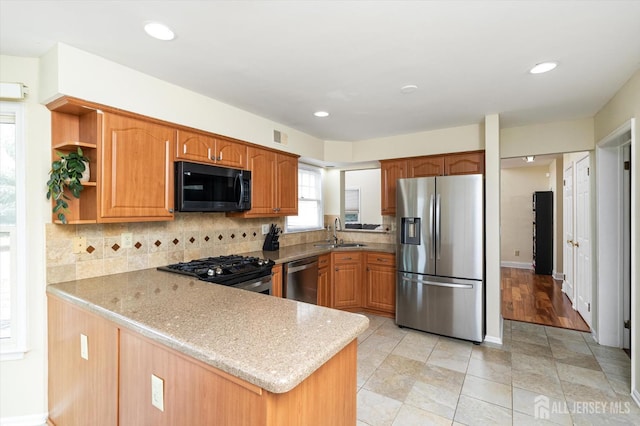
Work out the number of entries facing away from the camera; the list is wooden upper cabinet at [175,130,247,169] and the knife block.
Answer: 0

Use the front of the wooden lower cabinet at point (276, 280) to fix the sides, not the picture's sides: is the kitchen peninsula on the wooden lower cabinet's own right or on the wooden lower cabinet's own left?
on the wooden lower cabinet's own right

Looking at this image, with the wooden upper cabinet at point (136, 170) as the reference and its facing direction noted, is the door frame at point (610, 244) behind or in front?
in front

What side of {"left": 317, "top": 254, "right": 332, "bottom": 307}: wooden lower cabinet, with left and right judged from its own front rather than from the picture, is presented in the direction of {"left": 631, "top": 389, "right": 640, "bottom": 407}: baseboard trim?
front

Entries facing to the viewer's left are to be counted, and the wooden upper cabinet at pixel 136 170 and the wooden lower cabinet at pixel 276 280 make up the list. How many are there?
0

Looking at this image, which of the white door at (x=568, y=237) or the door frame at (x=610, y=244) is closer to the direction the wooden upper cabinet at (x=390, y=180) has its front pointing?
the door frame

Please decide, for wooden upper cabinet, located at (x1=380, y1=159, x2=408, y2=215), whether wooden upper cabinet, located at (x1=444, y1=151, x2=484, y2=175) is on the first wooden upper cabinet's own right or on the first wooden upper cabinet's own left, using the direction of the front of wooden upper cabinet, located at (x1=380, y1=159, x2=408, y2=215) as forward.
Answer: on the first wooden upper cabinet's own left

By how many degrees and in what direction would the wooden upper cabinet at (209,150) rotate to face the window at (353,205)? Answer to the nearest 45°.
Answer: approximately 90° to its left

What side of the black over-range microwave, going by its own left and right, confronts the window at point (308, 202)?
left

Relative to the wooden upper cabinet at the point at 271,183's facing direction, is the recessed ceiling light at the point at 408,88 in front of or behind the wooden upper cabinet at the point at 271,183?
in front

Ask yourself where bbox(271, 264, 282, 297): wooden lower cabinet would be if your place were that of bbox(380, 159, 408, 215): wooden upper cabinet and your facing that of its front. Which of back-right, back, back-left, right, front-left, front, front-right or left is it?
front-right

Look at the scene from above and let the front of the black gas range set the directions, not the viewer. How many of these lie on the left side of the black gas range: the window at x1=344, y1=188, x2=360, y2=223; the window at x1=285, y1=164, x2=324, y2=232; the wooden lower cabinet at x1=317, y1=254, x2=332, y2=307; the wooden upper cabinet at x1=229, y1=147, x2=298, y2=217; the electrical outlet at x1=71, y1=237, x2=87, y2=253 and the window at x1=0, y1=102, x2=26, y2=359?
4

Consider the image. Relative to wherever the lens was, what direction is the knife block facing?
facing the viewer and to the right of the viewer

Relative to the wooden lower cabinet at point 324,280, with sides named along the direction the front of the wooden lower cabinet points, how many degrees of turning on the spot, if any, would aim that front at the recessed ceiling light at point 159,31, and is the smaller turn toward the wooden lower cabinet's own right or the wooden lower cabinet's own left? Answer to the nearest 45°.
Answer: approximately 90° to the wooden lower cabinet's own right

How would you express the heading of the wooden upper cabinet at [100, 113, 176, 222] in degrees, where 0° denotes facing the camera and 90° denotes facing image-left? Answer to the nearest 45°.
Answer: approximately 315°
